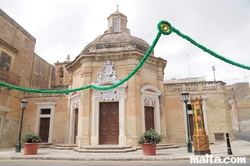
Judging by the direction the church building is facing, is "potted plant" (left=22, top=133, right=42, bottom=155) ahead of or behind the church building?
ahead

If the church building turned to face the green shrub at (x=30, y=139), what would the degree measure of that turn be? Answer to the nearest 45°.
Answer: approximately 45° to its right

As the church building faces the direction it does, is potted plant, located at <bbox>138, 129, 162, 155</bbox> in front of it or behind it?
in front

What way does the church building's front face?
toward the camera

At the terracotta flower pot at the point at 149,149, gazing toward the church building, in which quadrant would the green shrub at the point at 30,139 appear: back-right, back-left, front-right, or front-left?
front-left
